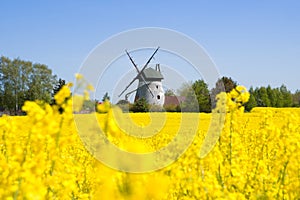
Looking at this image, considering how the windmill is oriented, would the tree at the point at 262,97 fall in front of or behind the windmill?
behind
